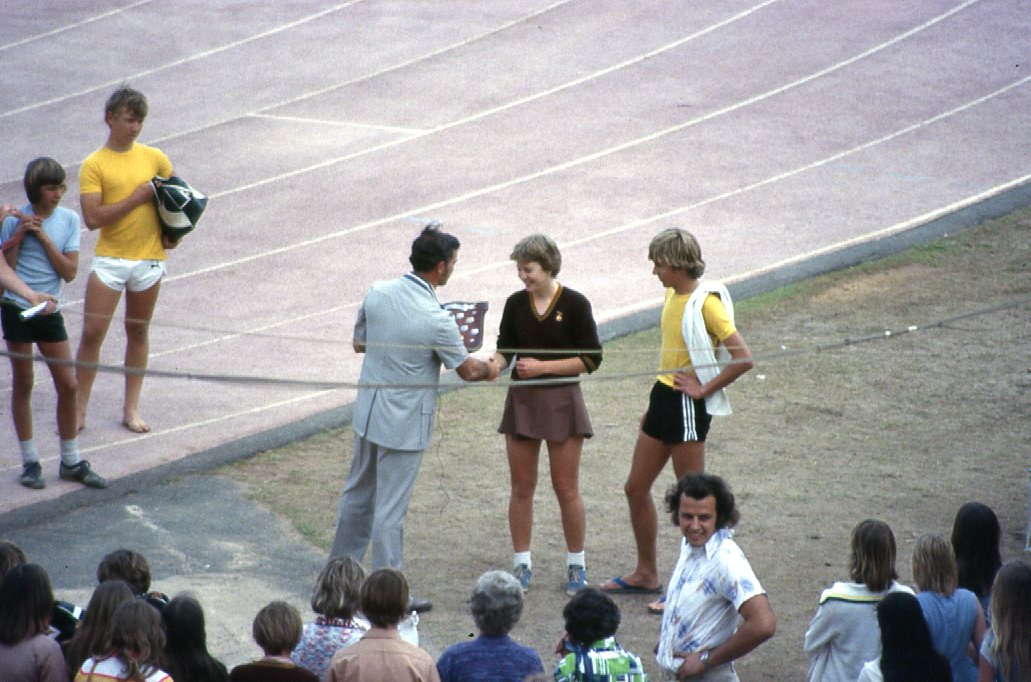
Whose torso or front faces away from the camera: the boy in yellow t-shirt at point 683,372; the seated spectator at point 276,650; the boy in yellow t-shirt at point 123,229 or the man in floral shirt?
the seated spectator

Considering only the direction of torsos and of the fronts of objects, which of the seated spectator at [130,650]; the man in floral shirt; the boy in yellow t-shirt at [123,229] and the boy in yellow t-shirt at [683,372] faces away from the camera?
the seated spectator

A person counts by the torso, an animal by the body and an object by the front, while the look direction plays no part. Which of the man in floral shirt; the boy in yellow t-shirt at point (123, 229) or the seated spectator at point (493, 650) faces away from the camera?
the seated spectator

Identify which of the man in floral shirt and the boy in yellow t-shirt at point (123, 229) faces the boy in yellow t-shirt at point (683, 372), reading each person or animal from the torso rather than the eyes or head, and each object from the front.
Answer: the boy in yellow t-shirt at point (123, 229)

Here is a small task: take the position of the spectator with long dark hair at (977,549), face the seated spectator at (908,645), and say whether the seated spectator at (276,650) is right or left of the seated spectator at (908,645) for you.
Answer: right

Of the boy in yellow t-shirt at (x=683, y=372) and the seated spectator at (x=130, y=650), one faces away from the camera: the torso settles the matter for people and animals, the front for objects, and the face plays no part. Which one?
the seated spectator

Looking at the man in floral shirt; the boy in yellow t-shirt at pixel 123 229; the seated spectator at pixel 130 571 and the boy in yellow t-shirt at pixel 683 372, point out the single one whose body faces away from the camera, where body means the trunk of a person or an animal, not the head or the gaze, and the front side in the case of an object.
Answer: the seated spectator

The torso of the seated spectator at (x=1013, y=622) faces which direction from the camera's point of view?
away from the camera

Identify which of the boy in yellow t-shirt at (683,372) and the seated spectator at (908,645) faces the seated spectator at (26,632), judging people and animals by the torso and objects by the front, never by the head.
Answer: the boy in yellow t-shirt

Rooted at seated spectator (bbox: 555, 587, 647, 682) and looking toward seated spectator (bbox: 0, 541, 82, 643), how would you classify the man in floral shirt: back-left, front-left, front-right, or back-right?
back-right

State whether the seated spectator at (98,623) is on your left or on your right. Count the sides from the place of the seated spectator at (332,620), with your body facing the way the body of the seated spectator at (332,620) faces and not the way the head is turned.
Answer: on your left

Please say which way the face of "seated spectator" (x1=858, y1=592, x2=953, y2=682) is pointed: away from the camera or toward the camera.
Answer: away from the camera

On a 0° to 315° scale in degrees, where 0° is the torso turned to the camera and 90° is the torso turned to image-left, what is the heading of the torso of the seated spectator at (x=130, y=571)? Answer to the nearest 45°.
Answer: approximately 180°

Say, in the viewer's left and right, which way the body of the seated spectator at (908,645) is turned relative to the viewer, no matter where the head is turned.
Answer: facing away from the viewer
